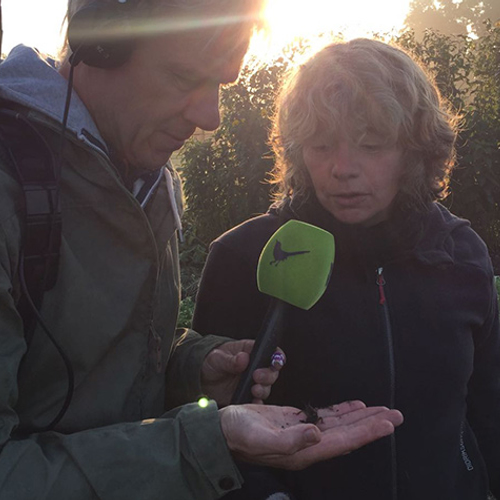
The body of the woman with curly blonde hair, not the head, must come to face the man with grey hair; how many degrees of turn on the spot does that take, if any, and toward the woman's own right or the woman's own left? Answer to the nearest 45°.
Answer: approximately 45° to the woman's own right

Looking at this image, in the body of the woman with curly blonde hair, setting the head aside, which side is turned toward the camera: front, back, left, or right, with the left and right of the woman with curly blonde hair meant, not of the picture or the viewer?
front

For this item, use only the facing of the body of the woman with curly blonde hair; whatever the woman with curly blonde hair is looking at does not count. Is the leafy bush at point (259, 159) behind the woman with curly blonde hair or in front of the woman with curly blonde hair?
behind

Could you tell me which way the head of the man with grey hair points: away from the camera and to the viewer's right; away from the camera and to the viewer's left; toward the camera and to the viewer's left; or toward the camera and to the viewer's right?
toward the camera and to the viewer's right

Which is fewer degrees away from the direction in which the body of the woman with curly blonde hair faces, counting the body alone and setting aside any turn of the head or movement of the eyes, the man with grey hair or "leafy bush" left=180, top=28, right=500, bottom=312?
the man with grey hair

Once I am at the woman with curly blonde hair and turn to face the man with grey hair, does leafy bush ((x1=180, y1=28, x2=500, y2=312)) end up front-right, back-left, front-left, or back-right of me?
back-right

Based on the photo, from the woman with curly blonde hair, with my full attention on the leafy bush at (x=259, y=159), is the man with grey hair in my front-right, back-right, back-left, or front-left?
back-left

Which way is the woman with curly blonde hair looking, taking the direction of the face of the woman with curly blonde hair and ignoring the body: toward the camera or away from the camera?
toward the camera

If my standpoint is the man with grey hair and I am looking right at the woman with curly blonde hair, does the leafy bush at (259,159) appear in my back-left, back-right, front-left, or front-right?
front-left
